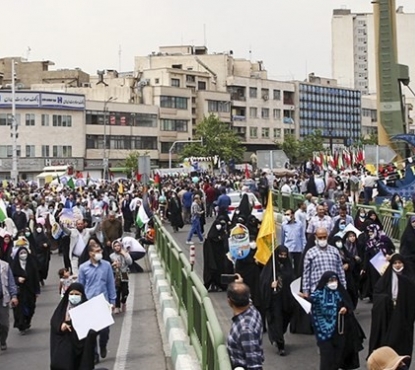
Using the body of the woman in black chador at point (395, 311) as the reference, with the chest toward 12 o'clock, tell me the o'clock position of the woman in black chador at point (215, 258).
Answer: the woman in black chador at point (215, 258) is roughly at 5 o'clock from the woman in black chador at point (395, 311).

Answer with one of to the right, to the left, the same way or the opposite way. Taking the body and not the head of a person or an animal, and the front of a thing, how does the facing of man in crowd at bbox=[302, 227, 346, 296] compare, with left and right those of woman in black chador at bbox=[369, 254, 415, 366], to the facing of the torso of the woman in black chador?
the same way

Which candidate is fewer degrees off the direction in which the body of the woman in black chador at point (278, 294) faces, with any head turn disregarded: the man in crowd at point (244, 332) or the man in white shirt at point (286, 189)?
the man in crowd

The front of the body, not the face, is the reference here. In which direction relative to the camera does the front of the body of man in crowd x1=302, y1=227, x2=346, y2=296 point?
toward the camera

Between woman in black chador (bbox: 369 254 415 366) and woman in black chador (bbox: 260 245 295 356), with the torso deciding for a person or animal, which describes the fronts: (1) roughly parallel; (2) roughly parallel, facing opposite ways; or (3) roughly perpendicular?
roughly parallel

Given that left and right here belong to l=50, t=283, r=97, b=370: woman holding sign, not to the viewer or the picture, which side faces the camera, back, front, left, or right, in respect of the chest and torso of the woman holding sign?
front

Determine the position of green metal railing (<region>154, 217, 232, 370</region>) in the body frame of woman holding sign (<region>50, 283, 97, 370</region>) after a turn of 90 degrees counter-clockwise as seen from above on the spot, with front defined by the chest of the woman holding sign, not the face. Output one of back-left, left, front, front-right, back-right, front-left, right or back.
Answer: front

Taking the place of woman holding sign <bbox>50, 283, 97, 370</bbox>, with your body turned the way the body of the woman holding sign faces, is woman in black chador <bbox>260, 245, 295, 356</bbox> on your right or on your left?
on your left

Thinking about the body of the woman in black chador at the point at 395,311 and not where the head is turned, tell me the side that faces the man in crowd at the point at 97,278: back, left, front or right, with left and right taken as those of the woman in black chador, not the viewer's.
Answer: right

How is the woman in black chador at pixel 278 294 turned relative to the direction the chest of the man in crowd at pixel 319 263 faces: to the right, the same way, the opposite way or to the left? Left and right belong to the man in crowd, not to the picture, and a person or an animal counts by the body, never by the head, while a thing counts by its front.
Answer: the same way

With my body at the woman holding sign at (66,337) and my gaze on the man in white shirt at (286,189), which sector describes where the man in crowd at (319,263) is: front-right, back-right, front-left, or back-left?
front-right

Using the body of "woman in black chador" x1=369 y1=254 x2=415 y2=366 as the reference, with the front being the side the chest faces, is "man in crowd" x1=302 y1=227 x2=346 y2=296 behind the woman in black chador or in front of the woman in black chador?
behind

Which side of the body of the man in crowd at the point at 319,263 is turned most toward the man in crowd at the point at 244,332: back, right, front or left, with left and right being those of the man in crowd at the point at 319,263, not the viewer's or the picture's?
front

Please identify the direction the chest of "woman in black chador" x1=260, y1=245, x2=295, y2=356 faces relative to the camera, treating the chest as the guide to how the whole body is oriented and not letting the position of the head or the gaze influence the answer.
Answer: toward the camera

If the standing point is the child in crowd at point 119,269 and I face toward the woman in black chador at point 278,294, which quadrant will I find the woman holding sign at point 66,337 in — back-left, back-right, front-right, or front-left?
front-right

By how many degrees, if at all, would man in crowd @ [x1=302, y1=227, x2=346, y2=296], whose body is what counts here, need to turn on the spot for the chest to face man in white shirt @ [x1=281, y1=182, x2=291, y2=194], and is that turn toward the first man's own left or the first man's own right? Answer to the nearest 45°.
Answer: approximately 180°

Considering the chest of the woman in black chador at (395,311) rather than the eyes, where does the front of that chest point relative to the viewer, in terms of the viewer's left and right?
facing the viewer
